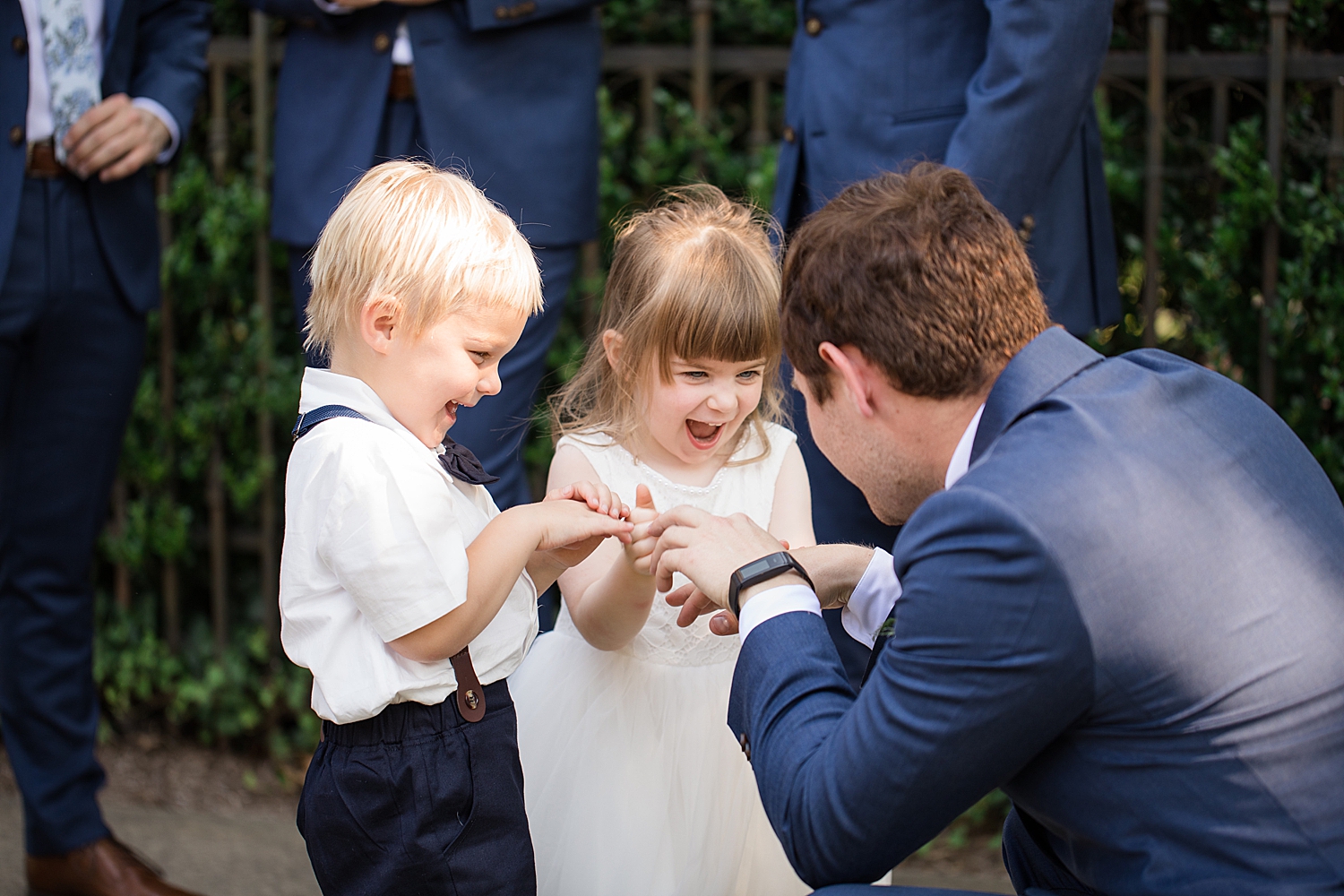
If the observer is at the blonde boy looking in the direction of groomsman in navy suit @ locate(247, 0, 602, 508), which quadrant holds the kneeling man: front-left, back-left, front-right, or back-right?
back-right

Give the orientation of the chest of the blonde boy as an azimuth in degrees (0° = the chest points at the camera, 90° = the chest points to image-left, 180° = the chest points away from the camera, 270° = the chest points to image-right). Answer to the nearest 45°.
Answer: approximately 270°

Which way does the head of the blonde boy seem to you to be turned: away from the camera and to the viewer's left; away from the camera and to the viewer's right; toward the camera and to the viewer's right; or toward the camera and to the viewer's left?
toward the camera and to the viewer's right

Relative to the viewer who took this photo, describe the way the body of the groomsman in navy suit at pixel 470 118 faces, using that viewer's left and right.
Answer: facing the viewer

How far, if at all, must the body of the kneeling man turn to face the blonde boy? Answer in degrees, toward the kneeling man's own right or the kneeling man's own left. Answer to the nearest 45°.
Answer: approximately 45° to the kneeling man's own left

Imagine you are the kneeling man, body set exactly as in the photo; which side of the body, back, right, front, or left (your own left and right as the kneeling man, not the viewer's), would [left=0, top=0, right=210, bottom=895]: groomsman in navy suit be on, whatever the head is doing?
front

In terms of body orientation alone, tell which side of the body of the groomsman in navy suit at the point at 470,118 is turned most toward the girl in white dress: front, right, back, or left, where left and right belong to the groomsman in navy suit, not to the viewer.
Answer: front

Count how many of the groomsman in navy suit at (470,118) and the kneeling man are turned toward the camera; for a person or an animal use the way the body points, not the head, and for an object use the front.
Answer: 1

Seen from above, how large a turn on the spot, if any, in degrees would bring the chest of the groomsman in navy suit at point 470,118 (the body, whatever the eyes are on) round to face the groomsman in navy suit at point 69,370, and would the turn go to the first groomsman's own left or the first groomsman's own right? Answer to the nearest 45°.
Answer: approximately 90° to the first groomsman's own right

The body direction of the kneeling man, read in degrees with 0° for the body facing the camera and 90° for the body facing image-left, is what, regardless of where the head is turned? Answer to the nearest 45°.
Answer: approximately 135°

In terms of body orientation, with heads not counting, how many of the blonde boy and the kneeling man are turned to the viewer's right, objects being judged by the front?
1

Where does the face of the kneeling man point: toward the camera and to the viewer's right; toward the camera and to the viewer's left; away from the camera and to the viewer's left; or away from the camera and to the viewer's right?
away from the camera and to the viewer's left

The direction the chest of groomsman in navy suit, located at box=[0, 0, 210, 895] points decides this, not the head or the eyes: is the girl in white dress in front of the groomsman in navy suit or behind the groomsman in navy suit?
in front
